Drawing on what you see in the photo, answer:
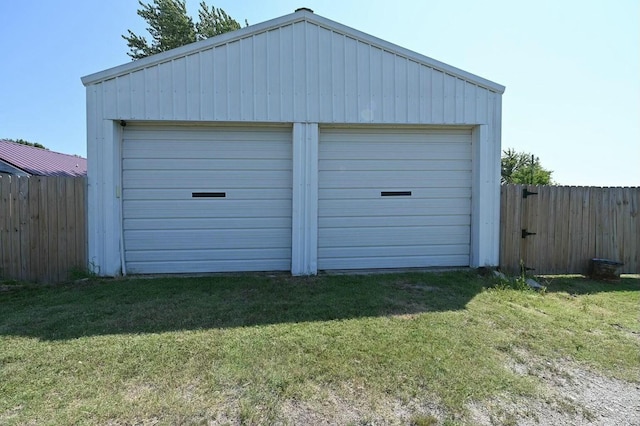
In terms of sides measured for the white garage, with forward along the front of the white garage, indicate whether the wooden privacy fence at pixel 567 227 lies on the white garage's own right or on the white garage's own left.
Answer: on the white garage's own left

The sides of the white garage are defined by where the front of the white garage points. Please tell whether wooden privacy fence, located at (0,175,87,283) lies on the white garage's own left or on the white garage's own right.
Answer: on the white garage's own right

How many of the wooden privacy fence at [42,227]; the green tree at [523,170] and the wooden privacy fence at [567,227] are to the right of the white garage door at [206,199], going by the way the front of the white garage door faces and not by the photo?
1

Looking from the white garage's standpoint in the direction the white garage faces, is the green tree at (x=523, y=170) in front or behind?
behind

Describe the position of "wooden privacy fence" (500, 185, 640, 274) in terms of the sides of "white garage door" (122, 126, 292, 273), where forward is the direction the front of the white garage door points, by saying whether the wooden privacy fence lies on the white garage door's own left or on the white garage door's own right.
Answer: on the white garage door's own left

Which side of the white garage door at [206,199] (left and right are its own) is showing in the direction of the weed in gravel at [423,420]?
front

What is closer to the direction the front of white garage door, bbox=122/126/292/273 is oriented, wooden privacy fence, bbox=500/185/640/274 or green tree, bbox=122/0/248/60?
the wooden privacy fence

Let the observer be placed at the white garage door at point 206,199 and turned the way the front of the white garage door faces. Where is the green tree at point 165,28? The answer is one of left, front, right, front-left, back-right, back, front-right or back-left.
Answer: back

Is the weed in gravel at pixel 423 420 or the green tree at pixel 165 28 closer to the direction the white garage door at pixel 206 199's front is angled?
the weed in gravel

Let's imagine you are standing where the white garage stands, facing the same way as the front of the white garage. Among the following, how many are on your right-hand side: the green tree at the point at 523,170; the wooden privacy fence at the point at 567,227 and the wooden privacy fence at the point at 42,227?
1

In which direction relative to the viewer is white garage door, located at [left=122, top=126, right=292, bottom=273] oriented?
toward the camera

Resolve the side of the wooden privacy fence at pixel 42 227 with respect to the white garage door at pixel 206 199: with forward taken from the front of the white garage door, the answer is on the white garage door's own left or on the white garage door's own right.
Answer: on the white garage door's own right
